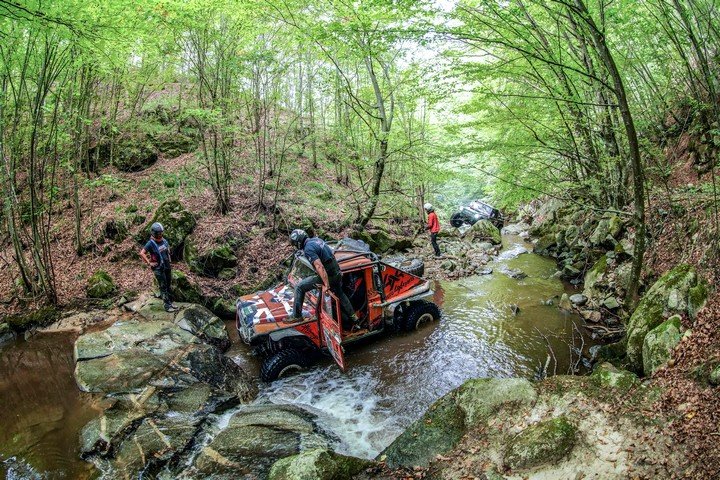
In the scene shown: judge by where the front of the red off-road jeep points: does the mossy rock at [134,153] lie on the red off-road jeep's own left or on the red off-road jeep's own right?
on the red off-road jeep's own right

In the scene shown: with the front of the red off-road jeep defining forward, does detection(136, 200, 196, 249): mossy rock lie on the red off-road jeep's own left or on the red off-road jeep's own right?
on the red off-road jeep's own right

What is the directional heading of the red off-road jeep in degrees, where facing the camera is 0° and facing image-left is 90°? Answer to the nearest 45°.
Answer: approximately 45°

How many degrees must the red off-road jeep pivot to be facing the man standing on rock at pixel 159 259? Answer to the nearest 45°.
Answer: approximately 90° to its right
